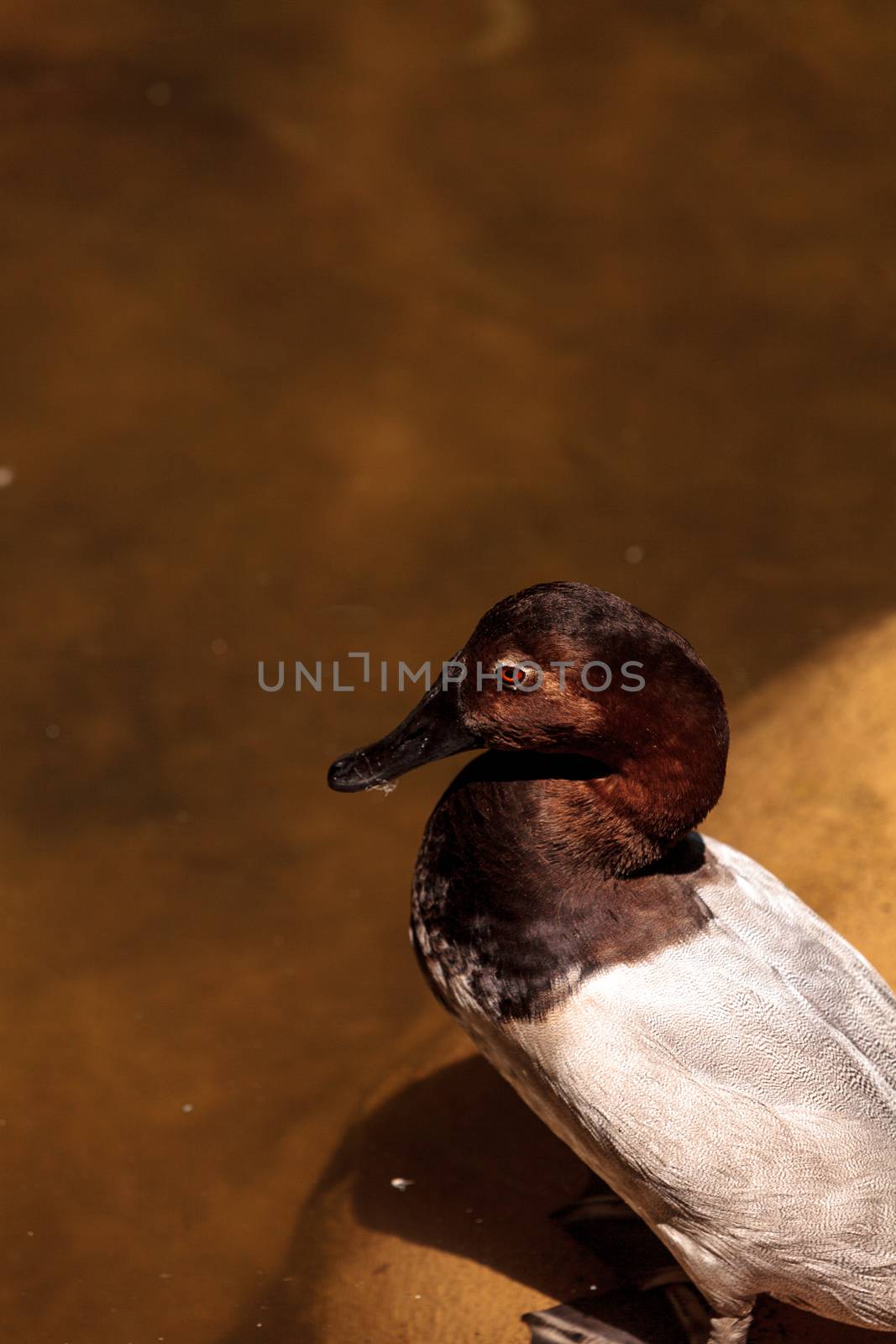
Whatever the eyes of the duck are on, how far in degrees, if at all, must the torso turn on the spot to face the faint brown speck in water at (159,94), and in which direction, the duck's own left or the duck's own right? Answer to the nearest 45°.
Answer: approximately 45° to the duck's own right

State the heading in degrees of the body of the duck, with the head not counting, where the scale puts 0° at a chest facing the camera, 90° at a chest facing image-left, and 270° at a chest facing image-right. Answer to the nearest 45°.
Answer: approximately 90°
